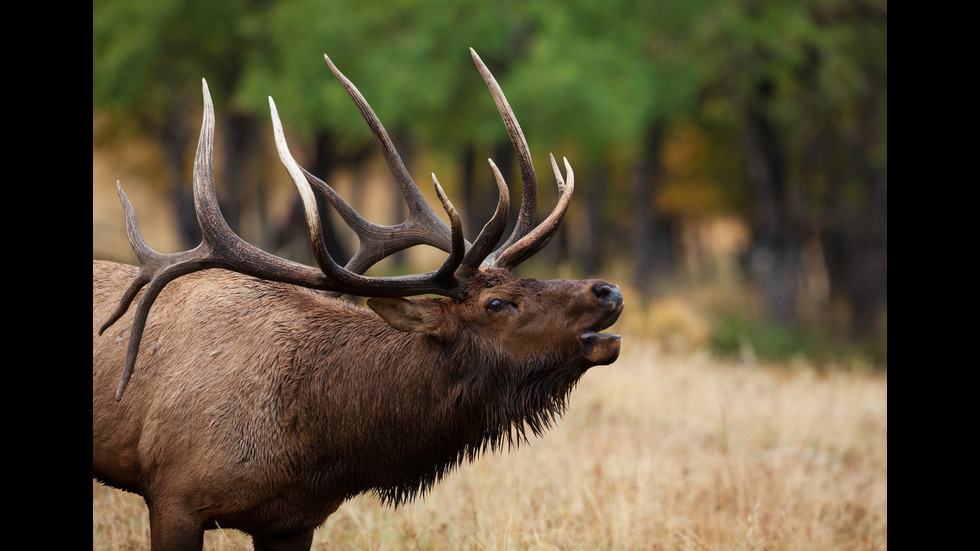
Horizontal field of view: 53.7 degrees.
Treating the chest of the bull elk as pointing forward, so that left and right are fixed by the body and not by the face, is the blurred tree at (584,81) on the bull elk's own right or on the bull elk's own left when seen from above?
on the bull elk's own left

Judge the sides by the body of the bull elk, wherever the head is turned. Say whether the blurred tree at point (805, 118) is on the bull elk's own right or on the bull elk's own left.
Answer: on the bull elk's own left

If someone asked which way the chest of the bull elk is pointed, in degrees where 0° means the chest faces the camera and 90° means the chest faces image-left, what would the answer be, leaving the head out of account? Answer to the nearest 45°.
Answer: approximately 270°

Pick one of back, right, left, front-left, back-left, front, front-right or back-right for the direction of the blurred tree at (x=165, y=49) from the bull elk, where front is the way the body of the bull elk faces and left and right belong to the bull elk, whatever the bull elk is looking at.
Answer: left
